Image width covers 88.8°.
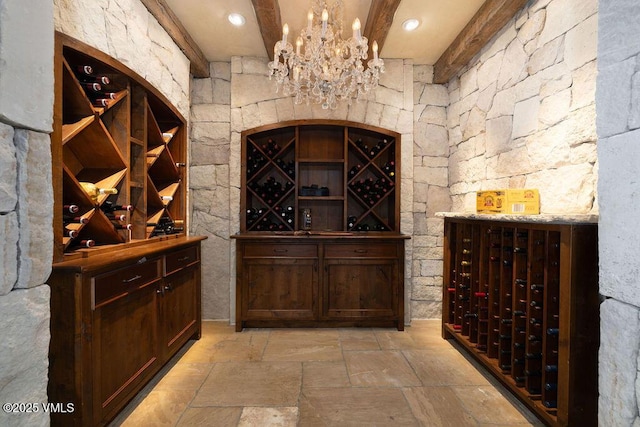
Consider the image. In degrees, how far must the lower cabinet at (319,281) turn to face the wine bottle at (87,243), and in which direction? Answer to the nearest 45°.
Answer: approximately 45° to its right

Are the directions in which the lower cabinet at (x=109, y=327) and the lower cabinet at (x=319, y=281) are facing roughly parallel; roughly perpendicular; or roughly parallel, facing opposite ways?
roughly perpendicular

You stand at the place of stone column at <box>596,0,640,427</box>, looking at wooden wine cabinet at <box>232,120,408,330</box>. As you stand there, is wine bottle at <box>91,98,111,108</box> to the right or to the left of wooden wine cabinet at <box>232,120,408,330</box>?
left

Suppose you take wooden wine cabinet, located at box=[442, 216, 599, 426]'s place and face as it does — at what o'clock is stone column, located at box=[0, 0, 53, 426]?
The stone column is roughly at 12 o'clock from the wooden wine cabinet.

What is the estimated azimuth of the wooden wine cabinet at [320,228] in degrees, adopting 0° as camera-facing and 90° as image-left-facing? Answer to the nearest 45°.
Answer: approximately 0°

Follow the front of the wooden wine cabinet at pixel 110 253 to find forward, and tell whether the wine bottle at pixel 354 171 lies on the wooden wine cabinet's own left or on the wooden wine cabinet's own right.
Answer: on the wooden wine cabinet's own left

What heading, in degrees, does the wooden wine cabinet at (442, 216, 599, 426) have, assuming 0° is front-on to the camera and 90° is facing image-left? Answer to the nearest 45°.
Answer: approximately 45°

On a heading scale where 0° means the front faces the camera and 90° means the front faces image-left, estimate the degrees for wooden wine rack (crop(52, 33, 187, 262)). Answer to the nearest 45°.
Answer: approximately 315°
